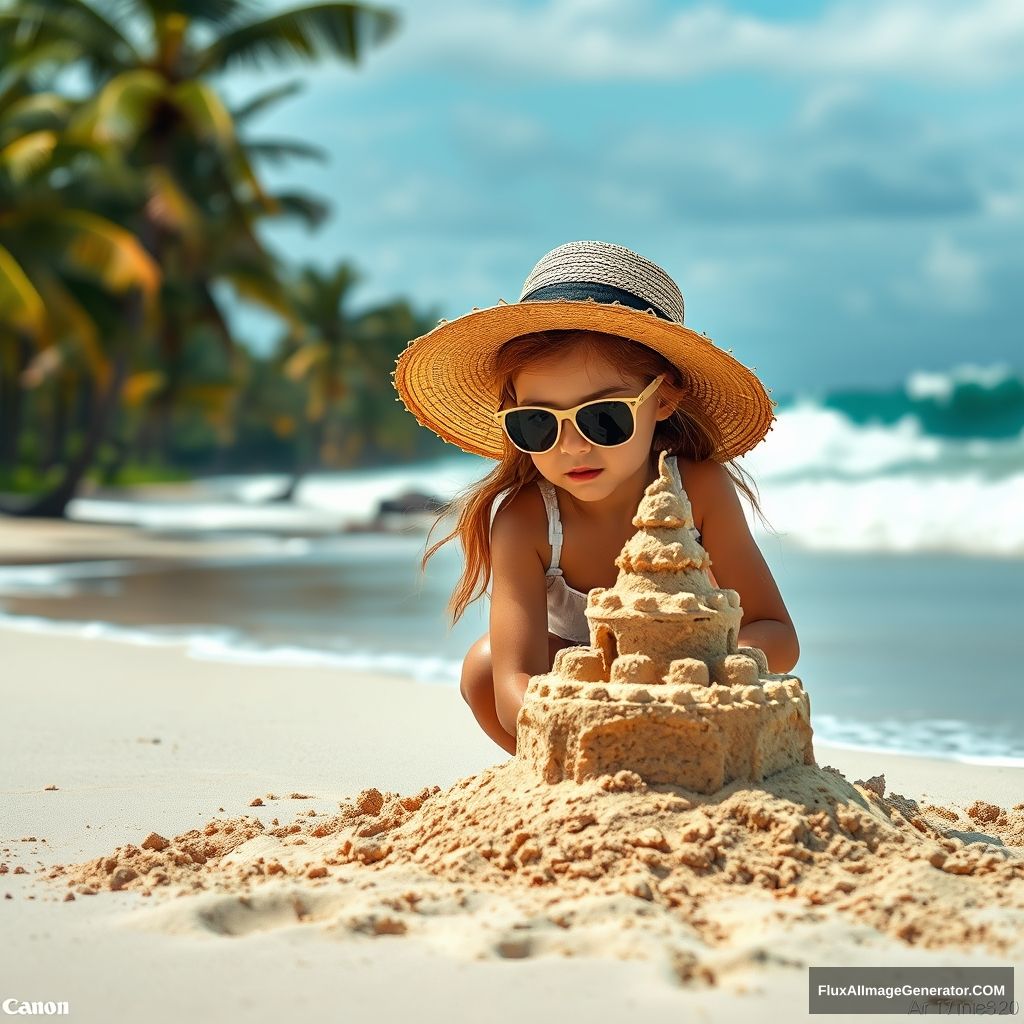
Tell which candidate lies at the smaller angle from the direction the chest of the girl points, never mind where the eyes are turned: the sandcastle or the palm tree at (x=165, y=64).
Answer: the sandcastle

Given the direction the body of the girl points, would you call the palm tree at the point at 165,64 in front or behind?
behind

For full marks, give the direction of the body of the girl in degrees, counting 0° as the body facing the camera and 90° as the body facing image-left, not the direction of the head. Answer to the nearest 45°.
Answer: approximately 0°

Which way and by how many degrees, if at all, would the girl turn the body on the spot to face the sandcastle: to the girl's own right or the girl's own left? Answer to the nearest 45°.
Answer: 0° — they already face it

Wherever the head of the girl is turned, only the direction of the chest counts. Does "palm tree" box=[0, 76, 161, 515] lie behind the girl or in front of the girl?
behind

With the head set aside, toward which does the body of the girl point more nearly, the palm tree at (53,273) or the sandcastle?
the sandcastle
